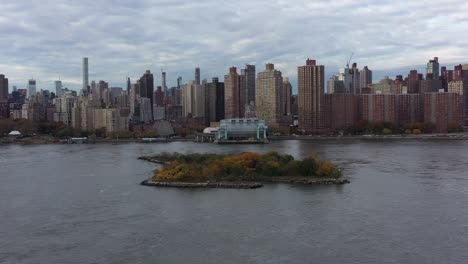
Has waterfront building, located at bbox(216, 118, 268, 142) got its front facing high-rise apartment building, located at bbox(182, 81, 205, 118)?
no

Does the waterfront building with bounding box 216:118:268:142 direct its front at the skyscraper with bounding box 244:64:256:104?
no

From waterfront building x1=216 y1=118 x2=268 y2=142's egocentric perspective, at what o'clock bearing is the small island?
The small island is roughly at 12 o'clock from the waterfront building.

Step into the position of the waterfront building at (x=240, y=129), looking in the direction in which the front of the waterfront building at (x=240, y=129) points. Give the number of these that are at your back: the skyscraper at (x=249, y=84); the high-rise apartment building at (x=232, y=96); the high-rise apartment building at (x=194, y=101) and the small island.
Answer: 3

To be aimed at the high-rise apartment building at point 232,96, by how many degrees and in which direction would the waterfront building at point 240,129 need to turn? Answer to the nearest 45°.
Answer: approximately 180°

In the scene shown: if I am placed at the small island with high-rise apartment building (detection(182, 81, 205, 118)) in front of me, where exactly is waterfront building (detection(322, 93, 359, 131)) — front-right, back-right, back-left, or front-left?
front-right

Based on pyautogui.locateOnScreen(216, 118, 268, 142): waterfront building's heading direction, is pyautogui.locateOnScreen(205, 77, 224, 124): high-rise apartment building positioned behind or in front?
behind

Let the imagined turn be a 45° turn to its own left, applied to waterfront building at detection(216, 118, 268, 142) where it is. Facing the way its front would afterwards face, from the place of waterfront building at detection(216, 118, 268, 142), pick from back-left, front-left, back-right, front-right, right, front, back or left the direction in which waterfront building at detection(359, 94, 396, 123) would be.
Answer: left

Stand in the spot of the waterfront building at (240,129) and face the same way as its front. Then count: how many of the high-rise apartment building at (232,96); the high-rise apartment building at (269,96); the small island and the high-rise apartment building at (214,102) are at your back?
3

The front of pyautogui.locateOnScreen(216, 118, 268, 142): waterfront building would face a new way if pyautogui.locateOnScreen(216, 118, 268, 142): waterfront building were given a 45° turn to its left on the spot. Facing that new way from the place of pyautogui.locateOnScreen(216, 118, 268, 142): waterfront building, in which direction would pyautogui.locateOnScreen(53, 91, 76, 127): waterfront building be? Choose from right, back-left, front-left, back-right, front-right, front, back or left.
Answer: back

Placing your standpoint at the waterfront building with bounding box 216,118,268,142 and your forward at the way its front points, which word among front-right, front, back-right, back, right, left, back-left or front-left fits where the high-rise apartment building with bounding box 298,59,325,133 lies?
back-left

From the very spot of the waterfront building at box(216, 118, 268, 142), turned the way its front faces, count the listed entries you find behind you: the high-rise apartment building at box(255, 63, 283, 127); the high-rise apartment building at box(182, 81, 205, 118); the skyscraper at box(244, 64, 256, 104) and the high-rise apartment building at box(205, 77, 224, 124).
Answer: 4

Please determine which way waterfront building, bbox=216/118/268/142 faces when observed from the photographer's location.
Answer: facing the viewer

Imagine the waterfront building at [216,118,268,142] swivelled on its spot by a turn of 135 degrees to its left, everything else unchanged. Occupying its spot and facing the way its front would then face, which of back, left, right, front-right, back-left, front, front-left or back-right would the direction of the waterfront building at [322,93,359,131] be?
front

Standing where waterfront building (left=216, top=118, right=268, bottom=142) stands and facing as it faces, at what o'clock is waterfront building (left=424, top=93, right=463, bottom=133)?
waterfront building (left=424, top=93, right=463, bottom=133) is roughly at 8 o'clock from waterfront building (left=216, top=118, right=268, bottom=142).

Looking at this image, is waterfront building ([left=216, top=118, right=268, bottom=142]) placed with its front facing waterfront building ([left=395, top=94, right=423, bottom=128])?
no

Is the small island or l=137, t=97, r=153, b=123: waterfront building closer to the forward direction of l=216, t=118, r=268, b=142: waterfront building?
the small island
